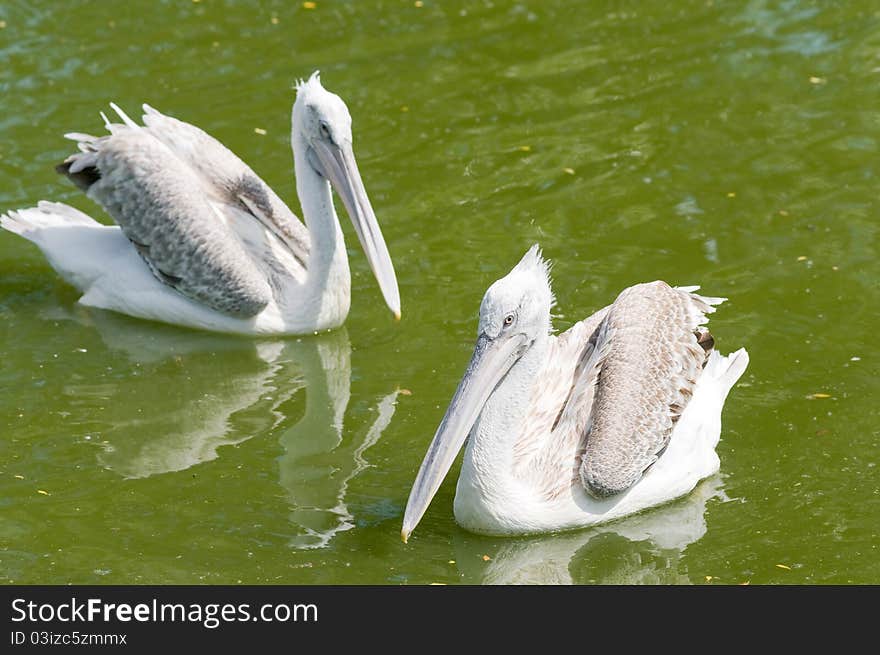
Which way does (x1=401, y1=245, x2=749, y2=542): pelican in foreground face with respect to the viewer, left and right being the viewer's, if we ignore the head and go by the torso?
facing the viewer and to the left of the viewer

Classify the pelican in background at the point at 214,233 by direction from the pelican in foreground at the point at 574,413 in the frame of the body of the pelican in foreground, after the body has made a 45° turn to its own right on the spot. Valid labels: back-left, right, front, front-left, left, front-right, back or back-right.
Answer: front-right
